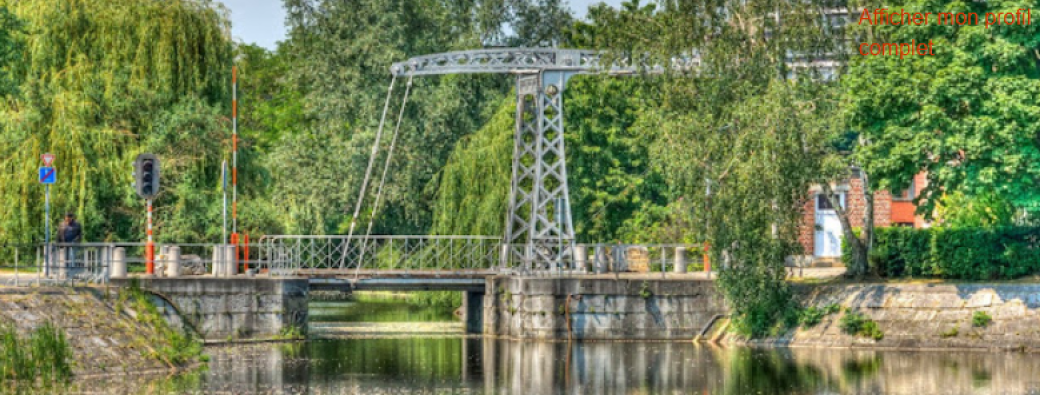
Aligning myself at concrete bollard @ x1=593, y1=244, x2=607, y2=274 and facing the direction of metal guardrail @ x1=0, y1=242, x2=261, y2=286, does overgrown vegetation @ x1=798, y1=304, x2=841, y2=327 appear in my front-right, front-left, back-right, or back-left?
back-left

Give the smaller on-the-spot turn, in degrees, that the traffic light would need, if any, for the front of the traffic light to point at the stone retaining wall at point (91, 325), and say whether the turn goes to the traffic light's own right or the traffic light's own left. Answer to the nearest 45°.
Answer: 0° — it already faces it

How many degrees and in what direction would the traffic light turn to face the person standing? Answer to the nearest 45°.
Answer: approximately 135° to its right

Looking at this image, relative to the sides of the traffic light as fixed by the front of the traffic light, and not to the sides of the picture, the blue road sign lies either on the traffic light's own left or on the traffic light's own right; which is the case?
on the traffic light's own right

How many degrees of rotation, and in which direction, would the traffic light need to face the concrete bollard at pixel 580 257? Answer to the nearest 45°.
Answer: approximately 90° to its left

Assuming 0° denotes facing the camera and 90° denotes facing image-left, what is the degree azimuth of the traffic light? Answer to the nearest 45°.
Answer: approximately 0°
